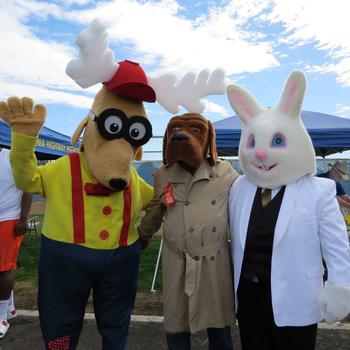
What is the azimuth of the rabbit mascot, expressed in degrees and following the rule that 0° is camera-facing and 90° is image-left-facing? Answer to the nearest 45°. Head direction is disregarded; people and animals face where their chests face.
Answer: approximately 45°

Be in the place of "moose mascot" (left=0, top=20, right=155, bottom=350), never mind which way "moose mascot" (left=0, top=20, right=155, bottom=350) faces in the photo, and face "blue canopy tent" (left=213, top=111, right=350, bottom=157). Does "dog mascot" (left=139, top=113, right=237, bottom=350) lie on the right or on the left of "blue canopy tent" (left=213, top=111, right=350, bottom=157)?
right

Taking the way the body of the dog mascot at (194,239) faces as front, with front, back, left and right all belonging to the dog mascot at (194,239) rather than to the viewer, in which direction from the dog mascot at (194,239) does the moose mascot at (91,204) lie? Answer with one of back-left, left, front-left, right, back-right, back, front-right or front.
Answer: right

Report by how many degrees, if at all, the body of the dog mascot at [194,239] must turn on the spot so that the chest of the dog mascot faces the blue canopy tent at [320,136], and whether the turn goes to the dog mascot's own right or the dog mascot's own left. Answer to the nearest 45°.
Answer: approximately 135° to the dog mascot's own left

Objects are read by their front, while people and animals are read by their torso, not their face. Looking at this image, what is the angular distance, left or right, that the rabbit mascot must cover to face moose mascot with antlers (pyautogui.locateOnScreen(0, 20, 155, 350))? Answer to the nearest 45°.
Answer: approximately 45° to its right

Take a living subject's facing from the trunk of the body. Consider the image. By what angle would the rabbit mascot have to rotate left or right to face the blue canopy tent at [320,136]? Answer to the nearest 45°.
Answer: approximately 135° to its right
